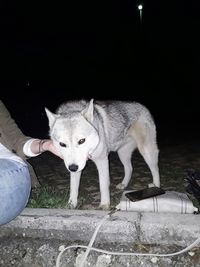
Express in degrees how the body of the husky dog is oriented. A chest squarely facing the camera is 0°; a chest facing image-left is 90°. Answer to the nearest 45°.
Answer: approximately 45°

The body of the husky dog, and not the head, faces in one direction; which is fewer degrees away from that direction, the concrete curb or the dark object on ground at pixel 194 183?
the concrete curb

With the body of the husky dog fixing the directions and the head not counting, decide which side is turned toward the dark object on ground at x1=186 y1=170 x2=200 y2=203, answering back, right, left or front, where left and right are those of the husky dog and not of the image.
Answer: left
